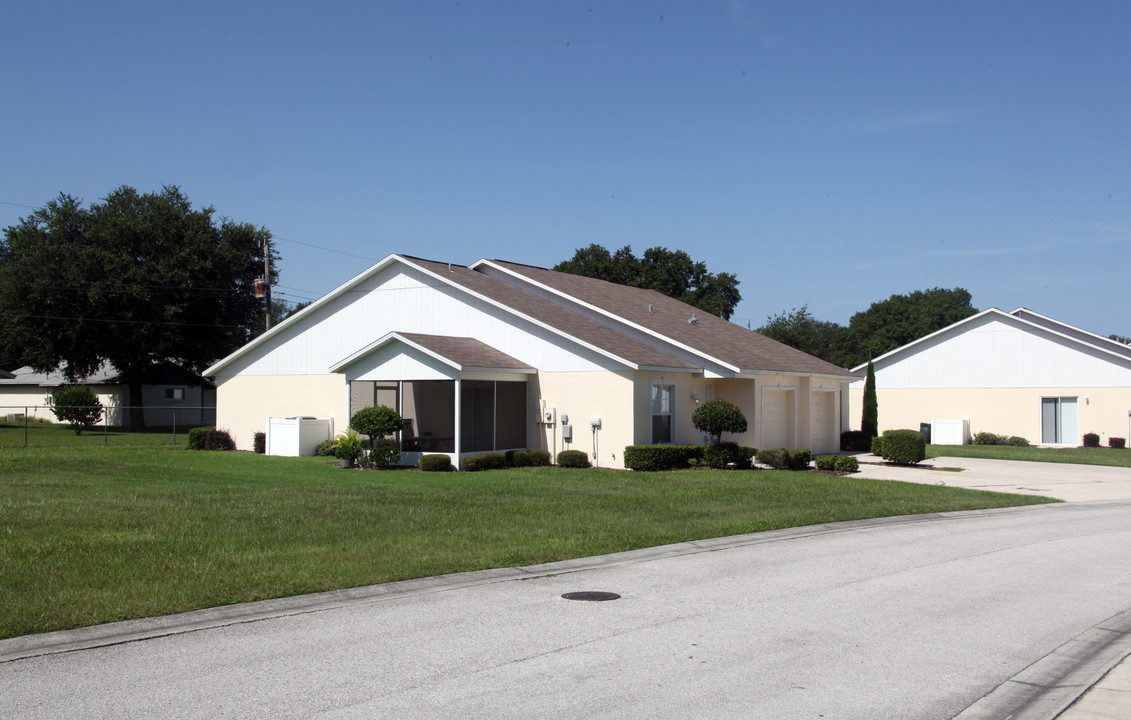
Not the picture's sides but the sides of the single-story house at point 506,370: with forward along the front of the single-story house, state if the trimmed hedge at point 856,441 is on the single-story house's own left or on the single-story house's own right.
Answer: on the single-story house's own left

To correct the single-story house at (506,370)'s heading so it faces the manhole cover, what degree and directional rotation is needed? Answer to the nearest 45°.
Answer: approximately 45° to its right

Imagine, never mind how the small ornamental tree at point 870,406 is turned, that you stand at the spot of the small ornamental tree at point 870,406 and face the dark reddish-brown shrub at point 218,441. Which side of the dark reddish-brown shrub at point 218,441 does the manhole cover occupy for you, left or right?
left

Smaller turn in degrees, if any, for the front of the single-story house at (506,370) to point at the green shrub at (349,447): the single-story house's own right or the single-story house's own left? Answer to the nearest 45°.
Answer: approximately 90° to the single-story house's own right

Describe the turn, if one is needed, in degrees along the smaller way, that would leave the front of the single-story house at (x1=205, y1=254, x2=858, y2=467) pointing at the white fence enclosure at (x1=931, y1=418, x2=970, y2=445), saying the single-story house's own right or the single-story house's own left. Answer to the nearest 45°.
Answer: approximately 90° to the single-story house's own left

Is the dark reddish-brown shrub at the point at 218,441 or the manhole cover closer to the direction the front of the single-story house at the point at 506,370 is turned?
the manhole cover

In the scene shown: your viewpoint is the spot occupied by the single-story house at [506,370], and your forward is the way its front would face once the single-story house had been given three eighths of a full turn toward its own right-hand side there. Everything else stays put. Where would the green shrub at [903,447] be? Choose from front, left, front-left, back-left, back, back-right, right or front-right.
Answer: back

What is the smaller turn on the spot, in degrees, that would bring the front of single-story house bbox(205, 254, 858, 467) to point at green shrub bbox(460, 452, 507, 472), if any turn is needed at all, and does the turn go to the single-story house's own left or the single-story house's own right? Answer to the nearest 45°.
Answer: approximately 45° to the single-story house's own right

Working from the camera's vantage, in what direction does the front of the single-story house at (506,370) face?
facing the viewer and to the right of the viewer

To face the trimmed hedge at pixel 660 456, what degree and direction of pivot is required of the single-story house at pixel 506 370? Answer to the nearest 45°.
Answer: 0° — it already faces it

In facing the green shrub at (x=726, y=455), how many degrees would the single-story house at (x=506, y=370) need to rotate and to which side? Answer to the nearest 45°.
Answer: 0° — it already faces it

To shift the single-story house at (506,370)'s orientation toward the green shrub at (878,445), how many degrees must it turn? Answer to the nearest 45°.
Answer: approximately 45° to its left
